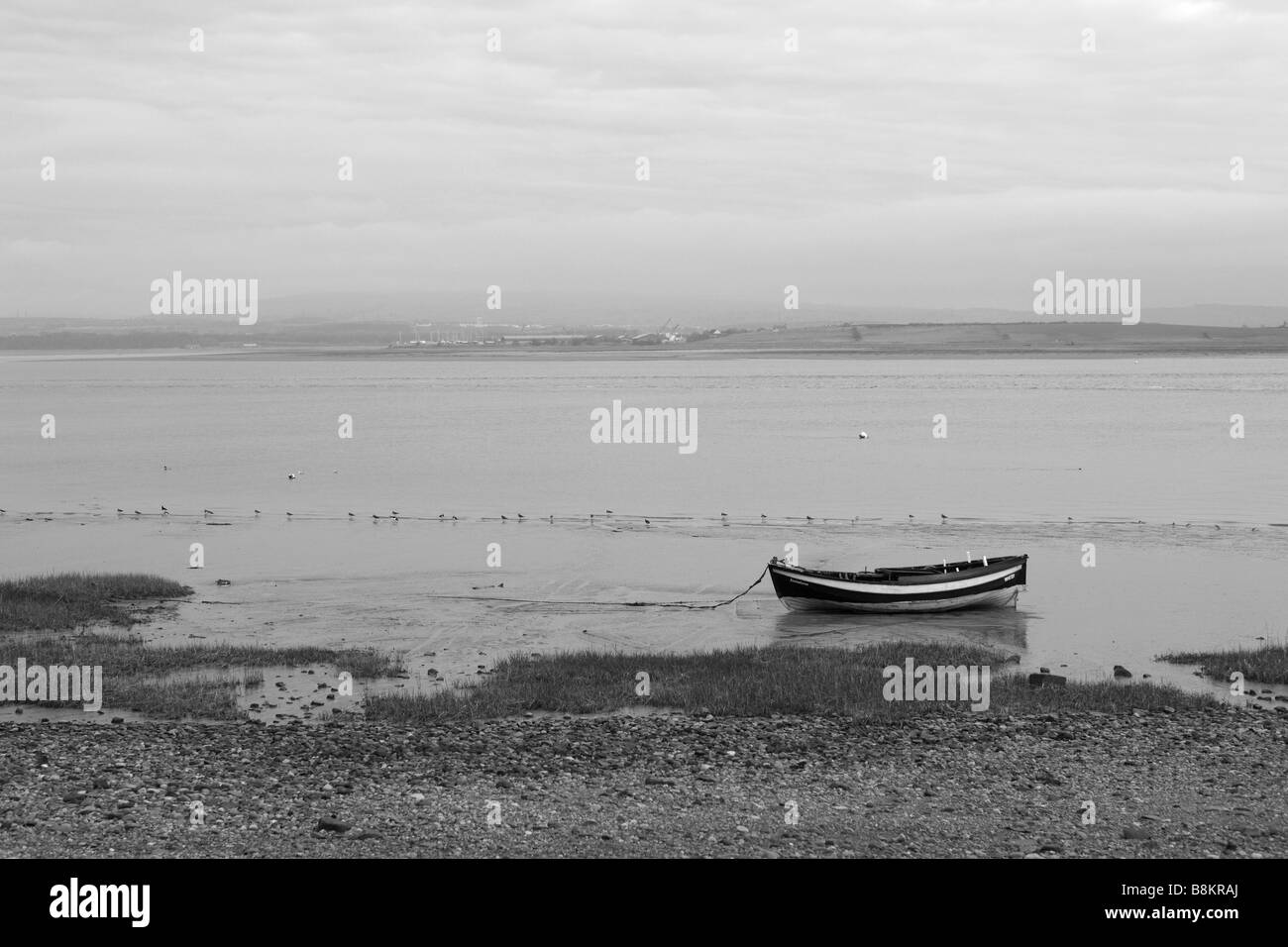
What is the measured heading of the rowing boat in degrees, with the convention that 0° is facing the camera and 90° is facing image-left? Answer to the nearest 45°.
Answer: approximately 90°

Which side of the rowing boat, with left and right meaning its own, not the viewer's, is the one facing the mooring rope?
front
